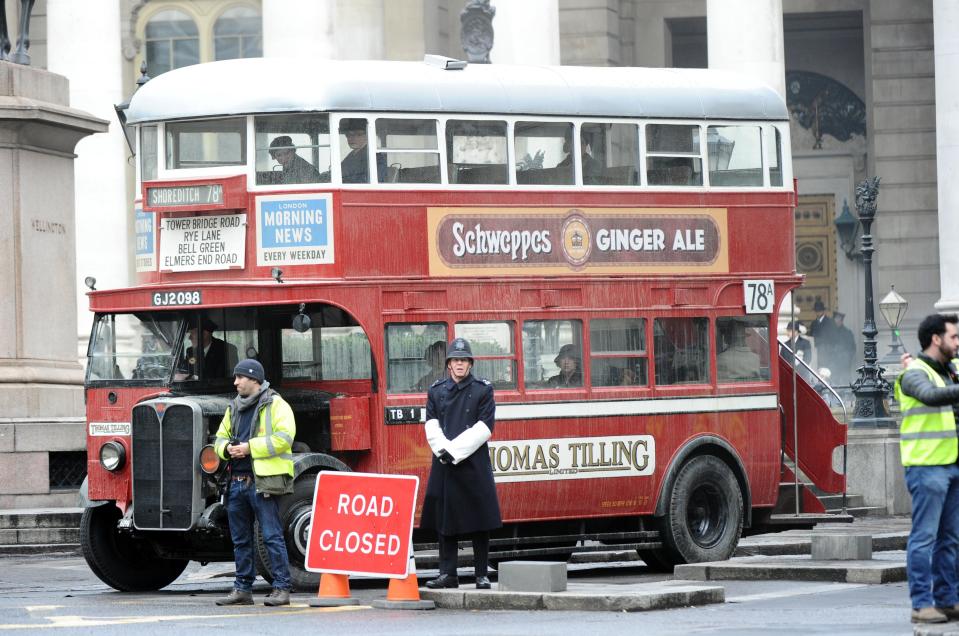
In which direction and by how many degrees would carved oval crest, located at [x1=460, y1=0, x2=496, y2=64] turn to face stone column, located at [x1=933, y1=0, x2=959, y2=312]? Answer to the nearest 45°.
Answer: approximately 135° to its left

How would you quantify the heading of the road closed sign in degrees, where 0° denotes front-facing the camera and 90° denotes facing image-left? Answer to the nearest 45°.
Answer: approximately 0°

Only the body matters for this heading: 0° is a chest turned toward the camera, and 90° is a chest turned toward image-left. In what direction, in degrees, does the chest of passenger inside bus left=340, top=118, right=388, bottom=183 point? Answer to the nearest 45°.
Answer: approximately 45°

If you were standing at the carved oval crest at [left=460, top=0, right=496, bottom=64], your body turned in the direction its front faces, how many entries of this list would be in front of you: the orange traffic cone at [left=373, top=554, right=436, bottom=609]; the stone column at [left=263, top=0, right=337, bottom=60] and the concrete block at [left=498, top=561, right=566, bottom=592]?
2

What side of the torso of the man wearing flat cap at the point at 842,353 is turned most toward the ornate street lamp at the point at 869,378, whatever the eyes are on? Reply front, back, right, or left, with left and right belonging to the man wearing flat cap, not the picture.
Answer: left

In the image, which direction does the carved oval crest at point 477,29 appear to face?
toward the camera
